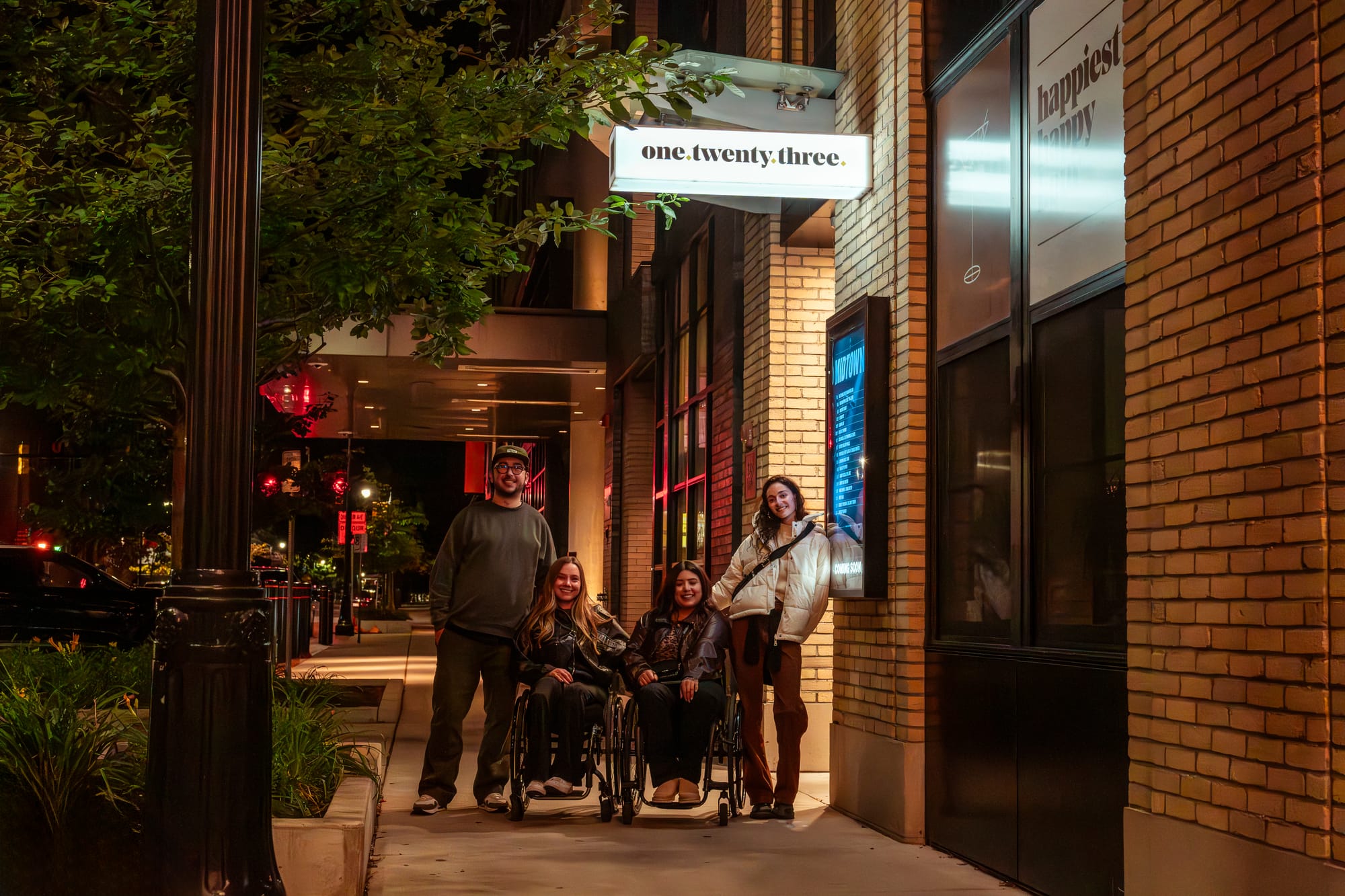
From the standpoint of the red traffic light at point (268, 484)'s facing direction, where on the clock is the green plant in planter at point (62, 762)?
The green plant in planter is roughly at 12 o'clock from the red traffic light.

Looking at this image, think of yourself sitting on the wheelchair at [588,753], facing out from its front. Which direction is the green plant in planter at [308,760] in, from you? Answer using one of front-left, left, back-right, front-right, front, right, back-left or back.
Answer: front-right

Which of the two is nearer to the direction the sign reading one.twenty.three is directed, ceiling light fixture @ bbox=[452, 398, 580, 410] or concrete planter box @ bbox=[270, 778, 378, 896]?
the concrete planter box

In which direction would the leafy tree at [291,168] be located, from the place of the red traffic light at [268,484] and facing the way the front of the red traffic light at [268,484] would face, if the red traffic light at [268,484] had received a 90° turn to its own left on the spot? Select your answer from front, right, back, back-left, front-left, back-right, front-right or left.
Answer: right

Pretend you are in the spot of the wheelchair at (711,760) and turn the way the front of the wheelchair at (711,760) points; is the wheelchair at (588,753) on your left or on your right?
on your right

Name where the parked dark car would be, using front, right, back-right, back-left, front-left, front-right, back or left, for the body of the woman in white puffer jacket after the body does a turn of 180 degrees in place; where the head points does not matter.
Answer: front-left

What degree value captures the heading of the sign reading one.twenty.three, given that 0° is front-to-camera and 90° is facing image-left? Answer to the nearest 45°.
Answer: approximately 0°
